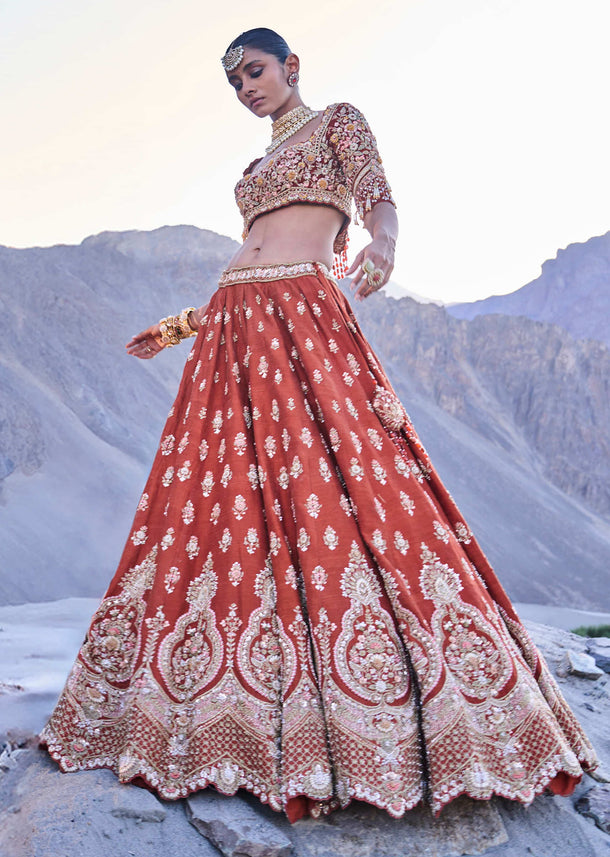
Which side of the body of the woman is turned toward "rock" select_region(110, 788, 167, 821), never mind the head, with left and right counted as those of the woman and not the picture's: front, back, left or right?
front

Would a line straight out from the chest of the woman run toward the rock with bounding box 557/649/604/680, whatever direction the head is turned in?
no

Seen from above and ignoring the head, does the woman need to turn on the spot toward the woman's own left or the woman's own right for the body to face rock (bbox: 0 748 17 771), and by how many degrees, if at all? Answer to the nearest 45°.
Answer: approximately 45° to the woman's own right

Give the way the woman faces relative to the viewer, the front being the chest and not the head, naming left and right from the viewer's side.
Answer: facing the viewer and to the left of the viewer

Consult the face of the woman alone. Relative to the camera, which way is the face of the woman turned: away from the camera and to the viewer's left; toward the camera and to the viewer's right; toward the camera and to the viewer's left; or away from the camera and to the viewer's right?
toward the camera and to the viewer's left
